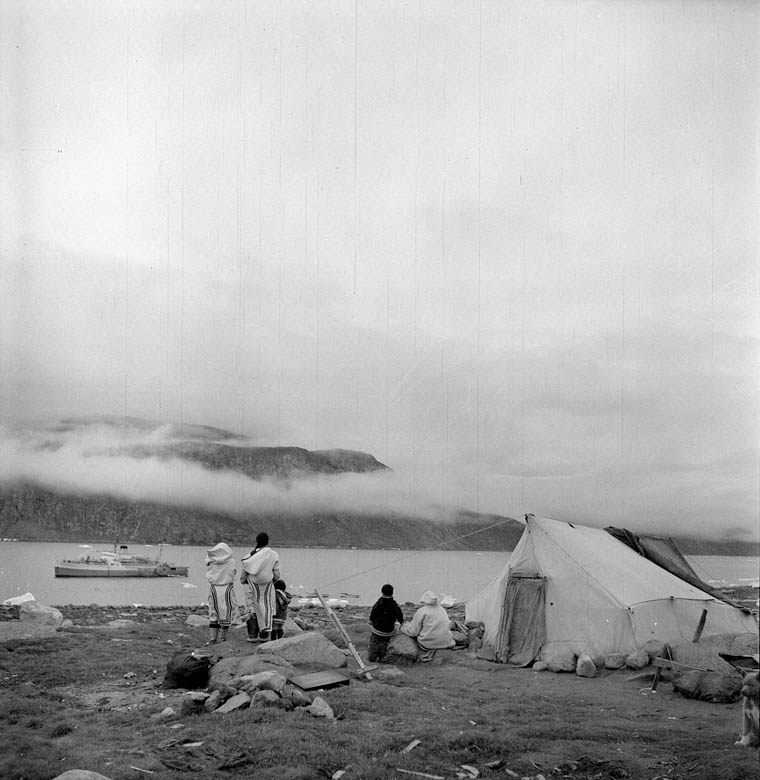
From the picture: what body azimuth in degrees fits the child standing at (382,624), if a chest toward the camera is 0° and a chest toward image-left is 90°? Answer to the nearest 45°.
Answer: approximately 180°

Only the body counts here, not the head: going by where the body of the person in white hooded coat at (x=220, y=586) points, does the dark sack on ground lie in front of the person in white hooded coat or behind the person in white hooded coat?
behind

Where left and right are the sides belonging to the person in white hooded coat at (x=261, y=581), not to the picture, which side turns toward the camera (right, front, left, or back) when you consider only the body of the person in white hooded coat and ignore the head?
back

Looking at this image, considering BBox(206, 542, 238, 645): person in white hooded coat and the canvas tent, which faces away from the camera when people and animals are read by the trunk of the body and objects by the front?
the person in white hooded coat

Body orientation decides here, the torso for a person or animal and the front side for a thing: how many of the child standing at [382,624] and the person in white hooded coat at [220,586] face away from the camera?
2

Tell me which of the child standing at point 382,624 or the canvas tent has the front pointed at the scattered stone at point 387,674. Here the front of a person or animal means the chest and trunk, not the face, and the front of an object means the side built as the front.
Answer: the canvas tent

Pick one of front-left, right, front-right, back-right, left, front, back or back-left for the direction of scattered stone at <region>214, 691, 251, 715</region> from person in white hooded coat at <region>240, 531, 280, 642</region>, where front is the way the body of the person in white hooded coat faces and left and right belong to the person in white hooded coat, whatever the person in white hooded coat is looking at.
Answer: back

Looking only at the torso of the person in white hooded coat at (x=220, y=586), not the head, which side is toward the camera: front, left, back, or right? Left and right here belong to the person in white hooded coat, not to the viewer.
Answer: back

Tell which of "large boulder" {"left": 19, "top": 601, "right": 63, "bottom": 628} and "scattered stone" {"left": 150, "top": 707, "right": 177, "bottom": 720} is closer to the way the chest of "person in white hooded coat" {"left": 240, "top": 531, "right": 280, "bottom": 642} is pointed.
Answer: the large boulder

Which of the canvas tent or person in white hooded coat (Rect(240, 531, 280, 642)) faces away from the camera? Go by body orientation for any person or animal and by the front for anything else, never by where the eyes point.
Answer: the person in white hooded coat

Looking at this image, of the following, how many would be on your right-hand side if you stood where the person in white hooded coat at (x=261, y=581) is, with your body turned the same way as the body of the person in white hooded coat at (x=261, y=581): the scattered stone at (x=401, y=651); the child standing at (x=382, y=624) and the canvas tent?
3

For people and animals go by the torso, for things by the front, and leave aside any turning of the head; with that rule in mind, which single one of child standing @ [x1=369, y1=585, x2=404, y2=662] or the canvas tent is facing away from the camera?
the child standing
